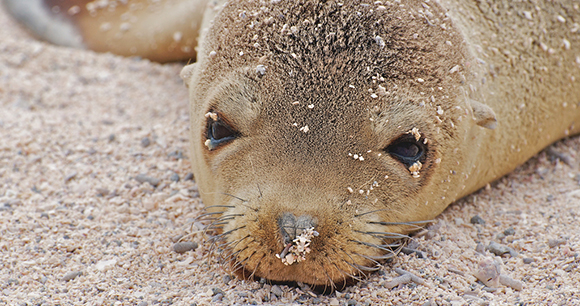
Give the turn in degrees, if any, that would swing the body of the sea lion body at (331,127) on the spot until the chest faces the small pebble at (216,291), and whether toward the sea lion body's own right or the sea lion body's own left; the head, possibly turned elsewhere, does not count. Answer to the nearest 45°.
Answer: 0° — it already faces it

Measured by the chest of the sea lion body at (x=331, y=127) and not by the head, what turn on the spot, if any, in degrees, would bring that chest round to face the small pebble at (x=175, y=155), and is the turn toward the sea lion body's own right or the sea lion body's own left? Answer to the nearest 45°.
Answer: approximately 90° to the sea lion body's own right

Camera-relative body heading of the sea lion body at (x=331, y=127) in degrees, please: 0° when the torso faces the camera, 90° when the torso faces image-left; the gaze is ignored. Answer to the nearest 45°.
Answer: approximately 45°

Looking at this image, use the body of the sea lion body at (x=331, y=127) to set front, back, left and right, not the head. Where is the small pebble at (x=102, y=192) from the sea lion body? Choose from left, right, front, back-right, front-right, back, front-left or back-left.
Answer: front-right

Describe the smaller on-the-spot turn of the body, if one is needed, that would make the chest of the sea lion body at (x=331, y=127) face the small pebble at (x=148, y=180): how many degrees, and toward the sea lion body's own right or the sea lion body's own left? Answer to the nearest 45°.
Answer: approximately 45° to the sea lion body's own right

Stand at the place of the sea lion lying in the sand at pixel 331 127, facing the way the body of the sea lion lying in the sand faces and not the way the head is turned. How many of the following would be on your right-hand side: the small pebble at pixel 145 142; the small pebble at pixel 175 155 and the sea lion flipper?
3

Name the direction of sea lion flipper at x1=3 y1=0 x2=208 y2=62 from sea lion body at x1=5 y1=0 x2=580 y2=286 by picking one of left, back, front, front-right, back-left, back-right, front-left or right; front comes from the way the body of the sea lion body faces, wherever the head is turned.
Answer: right
